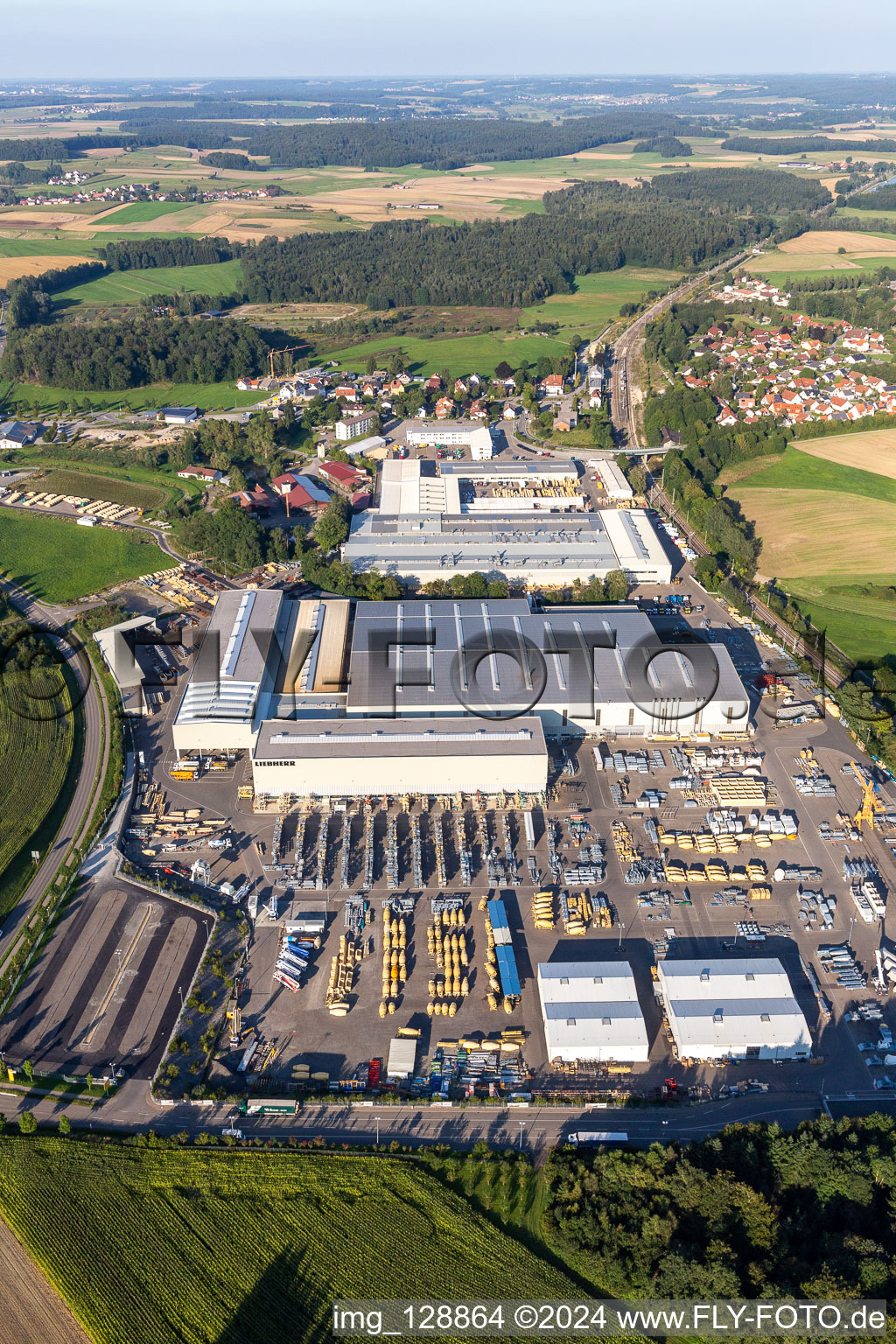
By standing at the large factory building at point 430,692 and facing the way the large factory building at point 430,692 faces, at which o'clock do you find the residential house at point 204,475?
The residential house is roughly at 5 o'clock from the large factory building.

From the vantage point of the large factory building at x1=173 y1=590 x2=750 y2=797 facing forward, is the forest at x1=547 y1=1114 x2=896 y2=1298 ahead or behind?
ahead

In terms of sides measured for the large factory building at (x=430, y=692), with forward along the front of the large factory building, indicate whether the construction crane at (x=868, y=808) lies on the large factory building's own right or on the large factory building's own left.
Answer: on the large factory building's own left

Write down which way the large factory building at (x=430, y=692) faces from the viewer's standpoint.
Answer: facing the viewer

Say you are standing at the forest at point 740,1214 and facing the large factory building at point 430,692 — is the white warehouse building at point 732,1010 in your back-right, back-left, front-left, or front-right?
front-right

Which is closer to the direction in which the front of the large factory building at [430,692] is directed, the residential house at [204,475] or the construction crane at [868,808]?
the construction crane

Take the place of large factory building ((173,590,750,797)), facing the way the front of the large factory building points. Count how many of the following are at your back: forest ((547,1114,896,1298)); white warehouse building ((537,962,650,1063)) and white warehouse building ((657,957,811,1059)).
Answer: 0

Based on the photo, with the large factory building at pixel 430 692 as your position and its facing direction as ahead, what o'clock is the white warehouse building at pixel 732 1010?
The white warehouse building is roughly at 11 o'clock from the large factory building.

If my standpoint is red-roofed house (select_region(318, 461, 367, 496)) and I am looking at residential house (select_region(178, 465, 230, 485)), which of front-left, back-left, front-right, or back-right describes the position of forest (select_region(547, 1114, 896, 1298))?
back-left

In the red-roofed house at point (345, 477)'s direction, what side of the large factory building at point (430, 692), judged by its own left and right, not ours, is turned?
back
